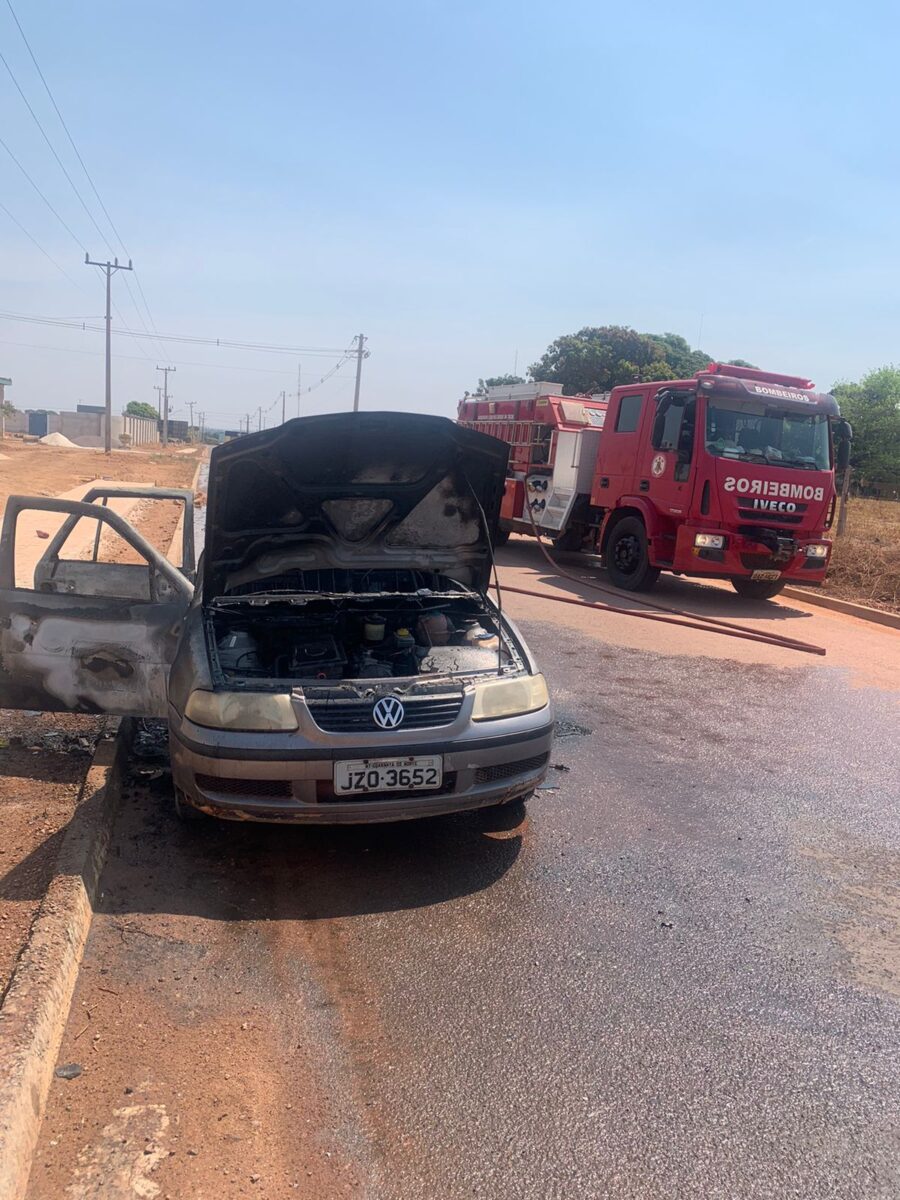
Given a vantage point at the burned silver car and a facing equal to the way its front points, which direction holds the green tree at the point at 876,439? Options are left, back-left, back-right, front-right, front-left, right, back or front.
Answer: back-left

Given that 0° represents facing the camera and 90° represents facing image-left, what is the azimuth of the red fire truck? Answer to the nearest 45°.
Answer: approximately 315°

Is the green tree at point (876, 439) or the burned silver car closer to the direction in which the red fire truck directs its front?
the burned silver car

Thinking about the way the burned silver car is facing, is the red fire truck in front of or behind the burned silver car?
behind

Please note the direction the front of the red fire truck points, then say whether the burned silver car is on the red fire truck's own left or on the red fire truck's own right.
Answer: on the red fire truck's own right

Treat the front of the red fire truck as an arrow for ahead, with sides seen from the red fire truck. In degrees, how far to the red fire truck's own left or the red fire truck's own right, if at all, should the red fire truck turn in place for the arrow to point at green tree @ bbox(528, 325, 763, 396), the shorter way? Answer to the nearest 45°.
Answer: approximately 135° to the red fire truck's own left

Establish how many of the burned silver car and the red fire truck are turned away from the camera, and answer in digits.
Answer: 0

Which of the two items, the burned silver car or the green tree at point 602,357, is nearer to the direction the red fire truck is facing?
the burned silver car
